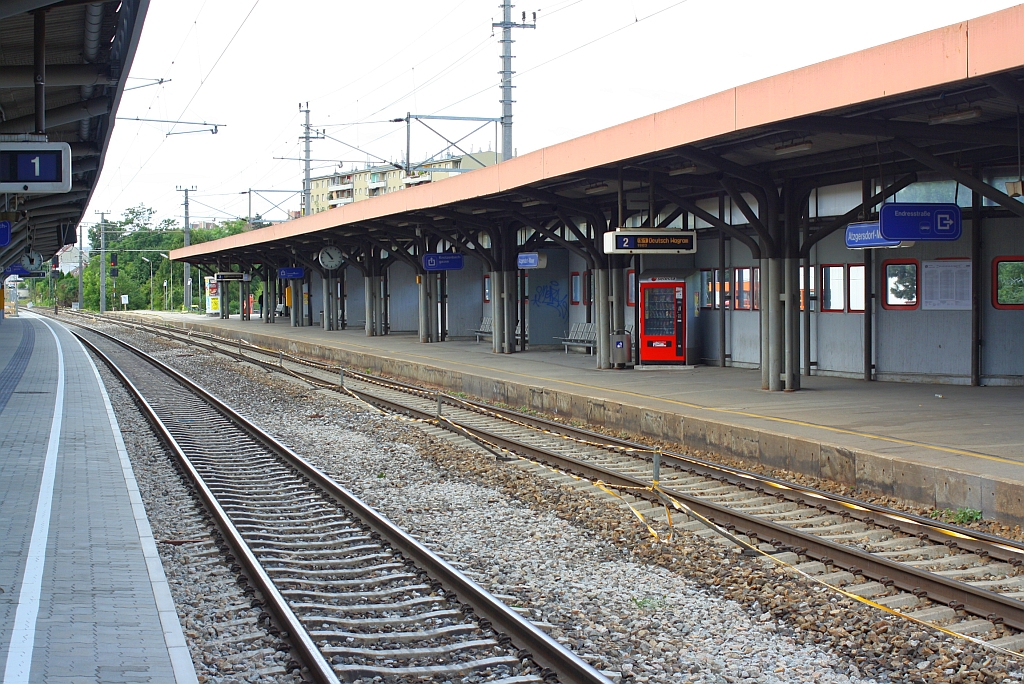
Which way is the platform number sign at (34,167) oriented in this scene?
toward the camera

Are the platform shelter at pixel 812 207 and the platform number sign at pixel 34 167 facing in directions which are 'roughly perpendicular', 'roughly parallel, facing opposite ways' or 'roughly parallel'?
roughly perpendicular

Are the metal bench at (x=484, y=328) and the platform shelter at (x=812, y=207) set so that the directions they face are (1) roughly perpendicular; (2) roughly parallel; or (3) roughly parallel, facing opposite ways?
roughly parallel

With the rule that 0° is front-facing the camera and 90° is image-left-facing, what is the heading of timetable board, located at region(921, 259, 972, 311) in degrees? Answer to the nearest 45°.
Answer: approximately 45°

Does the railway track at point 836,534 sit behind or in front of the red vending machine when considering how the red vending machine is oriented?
in front

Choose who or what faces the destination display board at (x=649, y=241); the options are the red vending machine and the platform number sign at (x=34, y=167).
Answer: the red vending machine

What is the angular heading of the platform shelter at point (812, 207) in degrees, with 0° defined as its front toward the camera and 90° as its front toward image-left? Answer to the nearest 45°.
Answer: approximately 45°

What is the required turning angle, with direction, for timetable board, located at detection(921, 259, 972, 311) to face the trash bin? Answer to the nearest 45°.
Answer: approximately 90° to its right

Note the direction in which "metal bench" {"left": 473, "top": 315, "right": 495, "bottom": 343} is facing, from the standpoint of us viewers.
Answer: facing the viewer and to the left of the viewer

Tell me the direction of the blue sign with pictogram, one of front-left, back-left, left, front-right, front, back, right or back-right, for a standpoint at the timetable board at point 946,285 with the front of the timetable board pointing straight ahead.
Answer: front-left

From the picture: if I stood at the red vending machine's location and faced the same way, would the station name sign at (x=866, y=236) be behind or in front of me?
in front

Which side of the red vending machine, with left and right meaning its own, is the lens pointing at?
front
